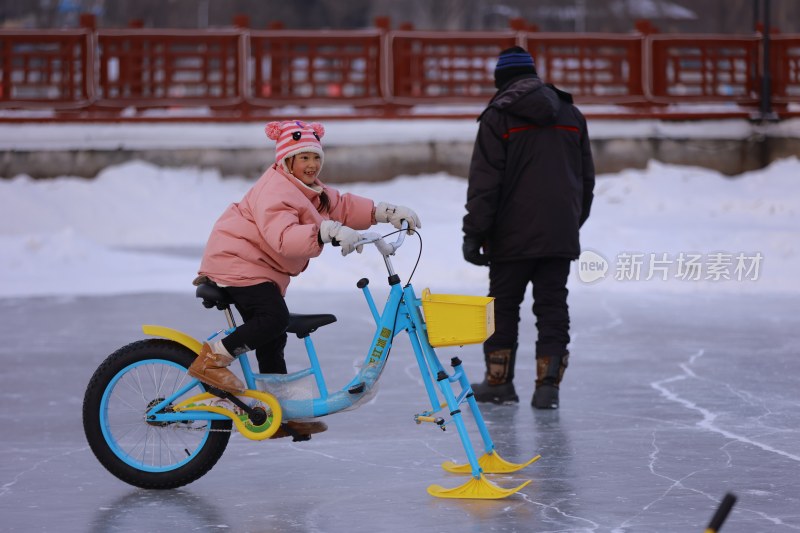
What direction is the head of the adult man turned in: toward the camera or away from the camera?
away from the camera

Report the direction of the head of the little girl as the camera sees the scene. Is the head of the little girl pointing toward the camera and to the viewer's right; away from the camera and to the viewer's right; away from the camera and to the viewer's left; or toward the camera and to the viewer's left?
toward the camera and to the viewer's right

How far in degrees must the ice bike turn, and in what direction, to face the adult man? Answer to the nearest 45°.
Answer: approximately 45° to its left

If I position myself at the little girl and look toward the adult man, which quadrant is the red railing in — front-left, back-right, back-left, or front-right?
front-left

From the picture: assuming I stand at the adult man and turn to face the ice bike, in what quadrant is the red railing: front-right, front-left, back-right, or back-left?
back-right

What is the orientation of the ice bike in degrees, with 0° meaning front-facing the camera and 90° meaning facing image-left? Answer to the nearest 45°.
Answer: approximately 270°

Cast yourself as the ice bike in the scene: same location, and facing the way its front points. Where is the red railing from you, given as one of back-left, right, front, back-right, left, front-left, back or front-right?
left
